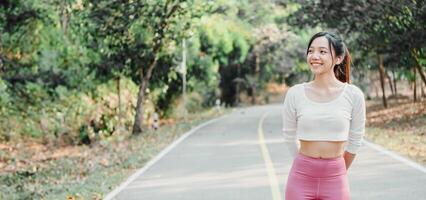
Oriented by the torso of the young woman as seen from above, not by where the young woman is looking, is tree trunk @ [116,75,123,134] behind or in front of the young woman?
behind

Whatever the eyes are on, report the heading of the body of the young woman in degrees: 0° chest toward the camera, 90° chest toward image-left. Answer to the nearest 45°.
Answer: approximately 0°
